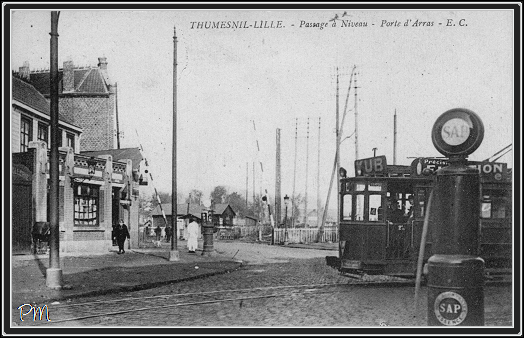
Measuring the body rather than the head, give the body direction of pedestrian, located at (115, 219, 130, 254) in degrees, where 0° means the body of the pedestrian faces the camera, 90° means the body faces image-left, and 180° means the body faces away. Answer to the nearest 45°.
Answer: approximately 0°

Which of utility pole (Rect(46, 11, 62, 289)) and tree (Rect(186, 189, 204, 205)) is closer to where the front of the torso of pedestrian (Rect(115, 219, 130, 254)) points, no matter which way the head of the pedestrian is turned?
the utility pole

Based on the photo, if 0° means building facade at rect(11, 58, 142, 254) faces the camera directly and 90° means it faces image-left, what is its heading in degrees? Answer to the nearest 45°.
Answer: approximately 315°
